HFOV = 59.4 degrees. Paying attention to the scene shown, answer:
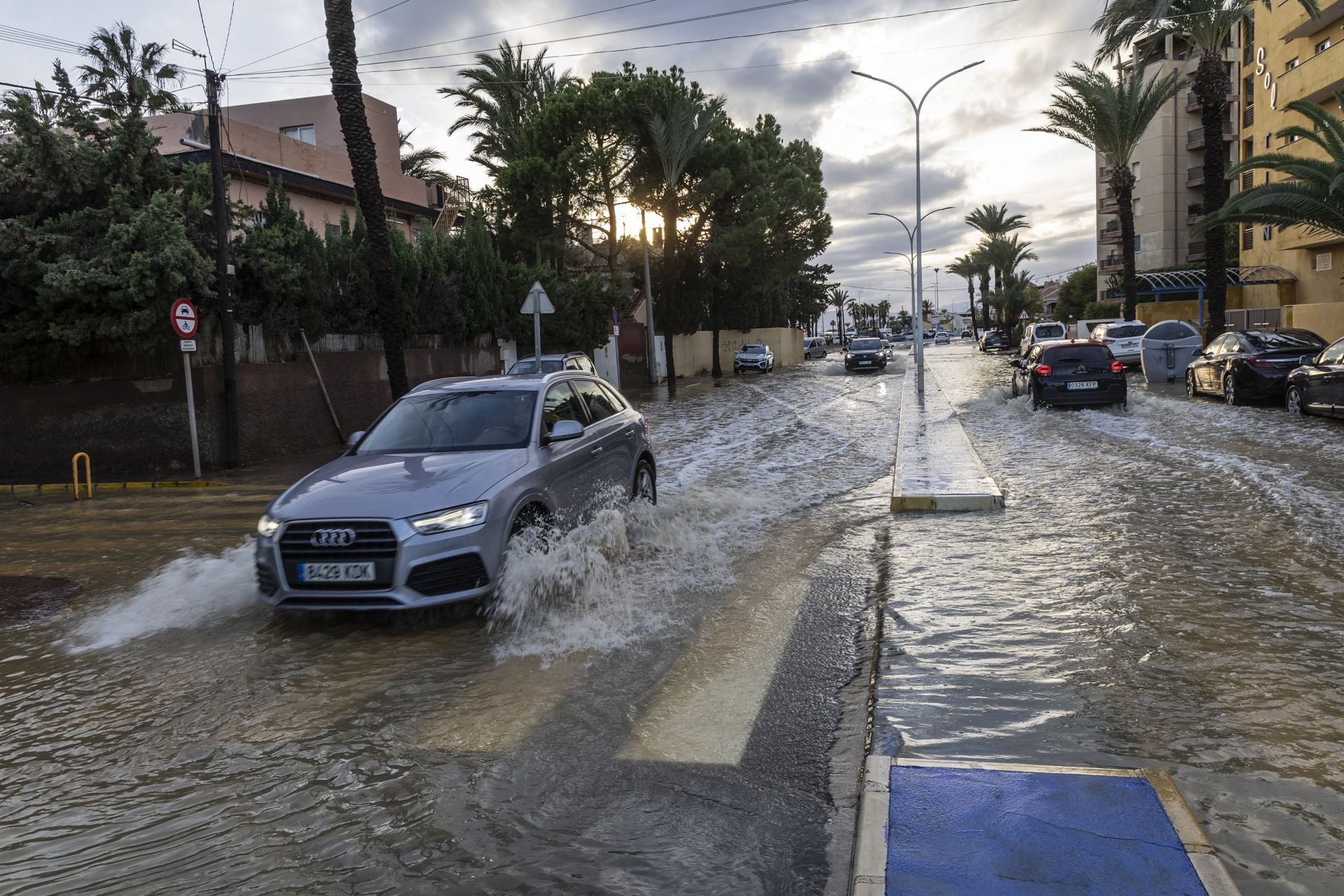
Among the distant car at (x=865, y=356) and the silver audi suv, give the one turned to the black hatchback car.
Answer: the distant car

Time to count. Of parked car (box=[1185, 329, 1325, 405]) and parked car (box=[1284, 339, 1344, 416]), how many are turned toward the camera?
0

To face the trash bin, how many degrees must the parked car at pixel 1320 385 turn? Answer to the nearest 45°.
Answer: approximately 45° to its right

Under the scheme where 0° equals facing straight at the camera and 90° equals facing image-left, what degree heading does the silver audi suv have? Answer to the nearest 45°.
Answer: approximately 45°

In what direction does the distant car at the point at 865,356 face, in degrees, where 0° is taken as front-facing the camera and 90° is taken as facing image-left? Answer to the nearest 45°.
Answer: approximately 0°

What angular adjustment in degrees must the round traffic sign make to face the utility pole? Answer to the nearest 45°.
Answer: approximately 90° to its left

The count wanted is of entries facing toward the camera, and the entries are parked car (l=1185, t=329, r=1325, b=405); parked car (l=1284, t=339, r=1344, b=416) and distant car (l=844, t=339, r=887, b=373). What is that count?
1

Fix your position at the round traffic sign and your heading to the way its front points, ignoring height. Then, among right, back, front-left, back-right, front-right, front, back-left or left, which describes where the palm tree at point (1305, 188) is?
front-left

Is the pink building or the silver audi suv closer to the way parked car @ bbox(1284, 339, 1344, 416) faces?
the pink building

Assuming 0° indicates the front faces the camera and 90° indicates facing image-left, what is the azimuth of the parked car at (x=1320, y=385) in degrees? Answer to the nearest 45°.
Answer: approximately 135°

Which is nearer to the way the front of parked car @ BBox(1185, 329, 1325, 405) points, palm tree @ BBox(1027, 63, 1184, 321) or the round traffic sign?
the palm tree

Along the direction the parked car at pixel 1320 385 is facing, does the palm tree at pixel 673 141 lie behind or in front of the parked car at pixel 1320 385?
in front

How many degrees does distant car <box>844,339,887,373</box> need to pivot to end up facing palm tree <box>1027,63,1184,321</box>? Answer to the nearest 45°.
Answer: approximately 45° to its left

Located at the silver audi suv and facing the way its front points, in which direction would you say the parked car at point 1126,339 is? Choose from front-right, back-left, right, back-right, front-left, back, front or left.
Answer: back

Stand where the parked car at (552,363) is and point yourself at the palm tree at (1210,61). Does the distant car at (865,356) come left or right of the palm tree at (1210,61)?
left
